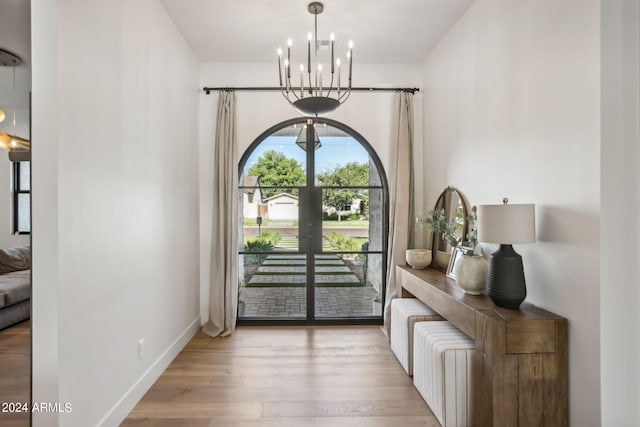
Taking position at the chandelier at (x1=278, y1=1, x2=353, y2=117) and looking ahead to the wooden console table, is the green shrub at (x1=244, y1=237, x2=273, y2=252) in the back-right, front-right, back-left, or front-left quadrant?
back-left

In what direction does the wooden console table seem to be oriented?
to the viewer's left

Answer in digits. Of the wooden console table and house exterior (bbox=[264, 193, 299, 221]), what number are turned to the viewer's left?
1

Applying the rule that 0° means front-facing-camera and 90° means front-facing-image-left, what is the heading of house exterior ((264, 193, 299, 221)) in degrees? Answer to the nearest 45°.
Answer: approximately 0°

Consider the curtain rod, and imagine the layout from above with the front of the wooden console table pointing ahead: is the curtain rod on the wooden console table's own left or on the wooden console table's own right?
on the wooden console table's own right

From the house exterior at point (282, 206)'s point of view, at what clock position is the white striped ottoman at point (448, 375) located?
The white striped ottoman is roughly at 11 o'clock from the house exterior.
